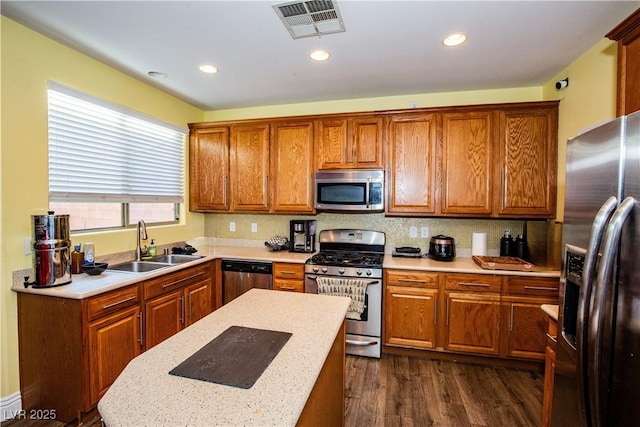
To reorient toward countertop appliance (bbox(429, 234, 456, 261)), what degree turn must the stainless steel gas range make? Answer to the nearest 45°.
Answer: approximately 90° to its left

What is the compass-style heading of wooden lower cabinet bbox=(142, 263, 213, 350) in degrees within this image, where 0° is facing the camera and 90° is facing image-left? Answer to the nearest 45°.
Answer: approximately 315°

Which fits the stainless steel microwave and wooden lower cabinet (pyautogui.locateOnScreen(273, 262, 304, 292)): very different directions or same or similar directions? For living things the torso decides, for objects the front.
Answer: same or similar directions

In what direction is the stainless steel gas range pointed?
toward the camera

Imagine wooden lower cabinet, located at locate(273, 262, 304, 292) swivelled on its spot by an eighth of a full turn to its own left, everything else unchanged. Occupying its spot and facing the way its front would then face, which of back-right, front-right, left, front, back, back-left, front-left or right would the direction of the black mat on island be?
front-right

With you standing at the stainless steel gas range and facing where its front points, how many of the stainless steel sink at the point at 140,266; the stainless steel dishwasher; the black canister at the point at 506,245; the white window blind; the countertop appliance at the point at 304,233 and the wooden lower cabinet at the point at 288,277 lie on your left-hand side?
1

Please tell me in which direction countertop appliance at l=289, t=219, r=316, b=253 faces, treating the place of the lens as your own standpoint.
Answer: facing the viewer

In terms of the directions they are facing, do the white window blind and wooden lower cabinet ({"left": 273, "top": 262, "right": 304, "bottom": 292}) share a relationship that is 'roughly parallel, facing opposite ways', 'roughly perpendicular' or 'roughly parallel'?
roughly perpendicular

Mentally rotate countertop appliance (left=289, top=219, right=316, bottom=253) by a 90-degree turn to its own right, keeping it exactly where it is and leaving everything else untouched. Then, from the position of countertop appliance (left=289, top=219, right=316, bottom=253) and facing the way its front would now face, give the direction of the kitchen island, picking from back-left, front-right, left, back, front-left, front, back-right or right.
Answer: left

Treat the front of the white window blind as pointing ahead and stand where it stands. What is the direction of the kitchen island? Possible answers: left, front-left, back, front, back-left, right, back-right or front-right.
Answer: front-right

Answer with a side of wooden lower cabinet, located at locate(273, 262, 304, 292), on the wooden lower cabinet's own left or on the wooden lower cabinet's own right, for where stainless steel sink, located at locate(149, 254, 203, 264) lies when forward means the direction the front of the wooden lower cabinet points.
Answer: on the wooden lower cabinet's own right

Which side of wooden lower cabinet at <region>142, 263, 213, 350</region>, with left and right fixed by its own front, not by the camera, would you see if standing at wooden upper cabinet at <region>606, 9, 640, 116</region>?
front

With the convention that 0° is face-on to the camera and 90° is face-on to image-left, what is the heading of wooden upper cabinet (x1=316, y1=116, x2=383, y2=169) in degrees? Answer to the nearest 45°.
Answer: approximately 0°

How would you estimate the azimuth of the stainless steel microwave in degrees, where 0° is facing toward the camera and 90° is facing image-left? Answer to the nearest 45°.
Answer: approximately 0°

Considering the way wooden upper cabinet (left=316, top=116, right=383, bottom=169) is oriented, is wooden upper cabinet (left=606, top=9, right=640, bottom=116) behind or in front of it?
in front

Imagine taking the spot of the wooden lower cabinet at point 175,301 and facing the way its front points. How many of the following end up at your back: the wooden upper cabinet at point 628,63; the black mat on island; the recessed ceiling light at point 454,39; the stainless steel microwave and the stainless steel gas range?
0

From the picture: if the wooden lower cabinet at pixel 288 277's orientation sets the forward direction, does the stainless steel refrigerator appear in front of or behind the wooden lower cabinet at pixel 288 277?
in front

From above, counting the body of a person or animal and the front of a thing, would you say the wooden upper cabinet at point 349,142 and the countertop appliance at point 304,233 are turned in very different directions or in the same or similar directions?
same or similar directions
